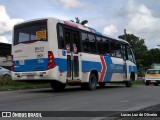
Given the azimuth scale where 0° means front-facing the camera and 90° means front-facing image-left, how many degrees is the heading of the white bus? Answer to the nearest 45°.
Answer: approximately 225°
